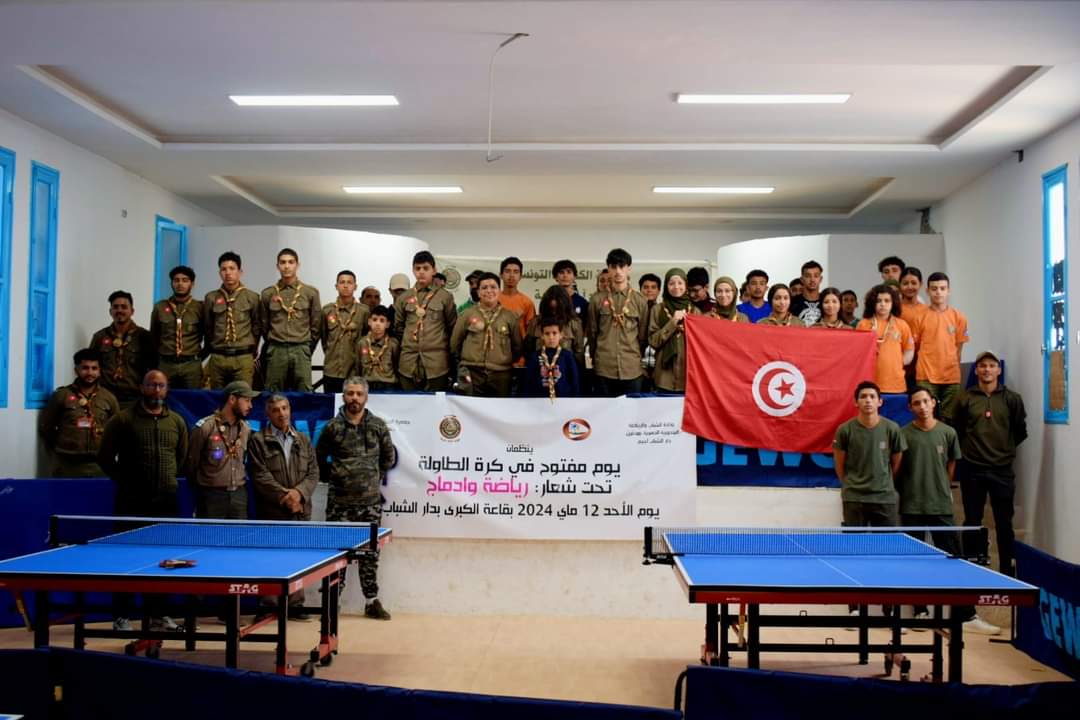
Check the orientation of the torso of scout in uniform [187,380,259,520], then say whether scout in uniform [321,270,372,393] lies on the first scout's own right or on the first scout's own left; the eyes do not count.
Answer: on the first scout's own left

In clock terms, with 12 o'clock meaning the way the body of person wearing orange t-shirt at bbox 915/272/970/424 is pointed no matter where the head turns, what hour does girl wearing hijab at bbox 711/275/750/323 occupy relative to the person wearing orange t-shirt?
The girl wearing hijab is roughly at 2 o'clock from the person wearing orange t-shirt.

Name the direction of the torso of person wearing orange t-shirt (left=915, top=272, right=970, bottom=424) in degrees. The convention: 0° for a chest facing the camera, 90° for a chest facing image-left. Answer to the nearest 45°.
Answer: approximately 0°

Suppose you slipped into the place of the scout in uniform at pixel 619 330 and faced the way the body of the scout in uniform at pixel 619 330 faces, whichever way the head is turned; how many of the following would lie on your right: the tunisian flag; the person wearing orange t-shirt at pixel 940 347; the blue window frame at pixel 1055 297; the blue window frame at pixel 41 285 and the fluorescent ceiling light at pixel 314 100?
2

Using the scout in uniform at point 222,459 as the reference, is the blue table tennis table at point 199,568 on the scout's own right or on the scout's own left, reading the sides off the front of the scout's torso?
on the scout's own right

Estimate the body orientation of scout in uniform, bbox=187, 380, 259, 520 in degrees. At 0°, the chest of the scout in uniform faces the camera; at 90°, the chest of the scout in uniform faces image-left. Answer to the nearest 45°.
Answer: approximately 315°

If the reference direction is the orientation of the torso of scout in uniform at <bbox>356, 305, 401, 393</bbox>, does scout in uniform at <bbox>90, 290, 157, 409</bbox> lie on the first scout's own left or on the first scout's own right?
on the first scout's own right
